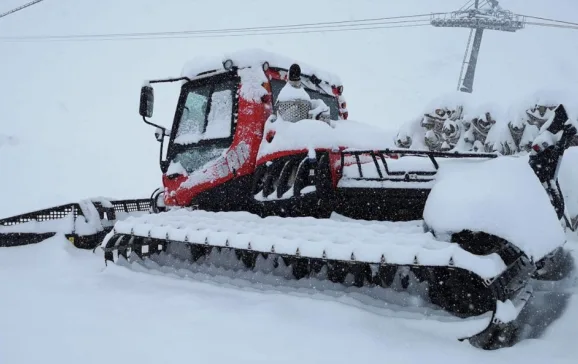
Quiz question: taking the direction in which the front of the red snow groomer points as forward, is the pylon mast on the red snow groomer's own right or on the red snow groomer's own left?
on the red snow groomer's own right

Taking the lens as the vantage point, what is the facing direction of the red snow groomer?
facing away from the viewer and to the left of the viewer
